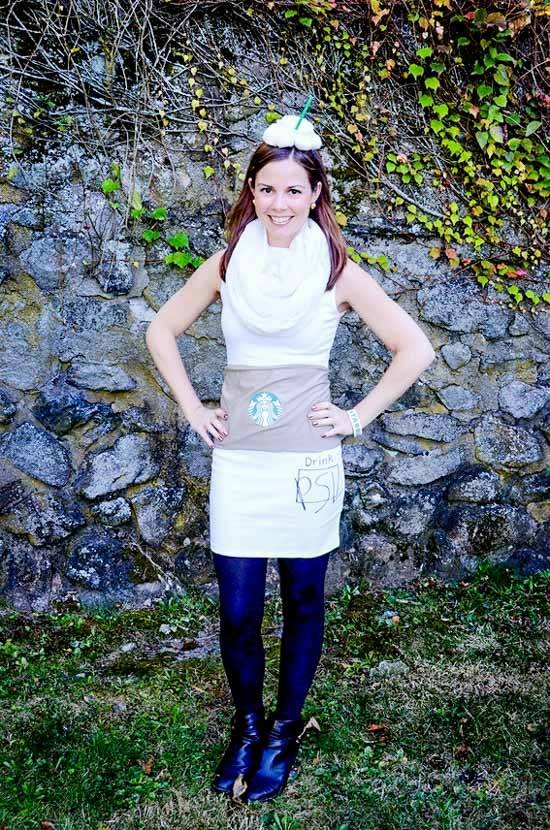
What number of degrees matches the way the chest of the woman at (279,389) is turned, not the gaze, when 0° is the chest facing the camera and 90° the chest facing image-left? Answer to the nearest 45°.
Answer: approximately 0°
